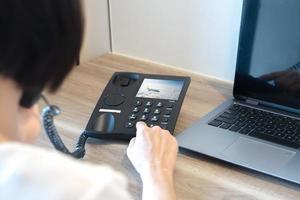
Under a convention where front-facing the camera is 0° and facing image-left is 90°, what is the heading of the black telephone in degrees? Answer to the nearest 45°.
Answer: approximately 0°

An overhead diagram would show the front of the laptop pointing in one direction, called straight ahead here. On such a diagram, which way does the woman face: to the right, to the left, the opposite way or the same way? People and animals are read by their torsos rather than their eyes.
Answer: the opposite way

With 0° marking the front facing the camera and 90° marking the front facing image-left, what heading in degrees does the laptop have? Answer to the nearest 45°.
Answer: approximately 45°

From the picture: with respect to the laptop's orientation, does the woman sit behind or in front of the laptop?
in front

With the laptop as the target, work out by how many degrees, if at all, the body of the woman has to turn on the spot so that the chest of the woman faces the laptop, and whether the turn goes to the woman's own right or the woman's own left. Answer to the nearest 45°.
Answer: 0° — they already face it

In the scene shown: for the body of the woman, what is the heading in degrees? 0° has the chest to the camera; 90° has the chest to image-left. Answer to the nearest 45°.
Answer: approximately 225°

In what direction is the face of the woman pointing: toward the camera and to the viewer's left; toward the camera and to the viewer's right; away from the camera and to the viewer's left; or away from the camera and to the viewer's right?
away from the camera and to the viewer's right
